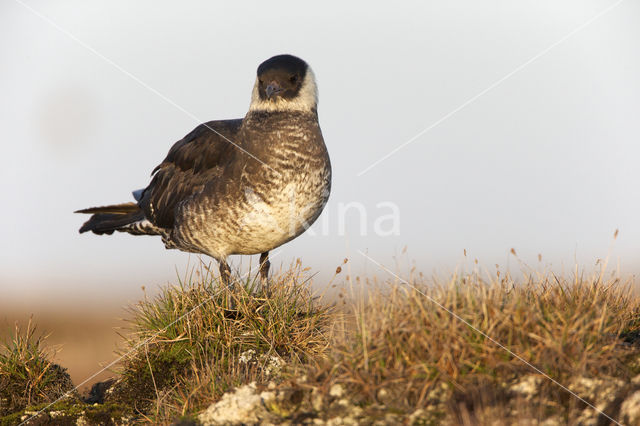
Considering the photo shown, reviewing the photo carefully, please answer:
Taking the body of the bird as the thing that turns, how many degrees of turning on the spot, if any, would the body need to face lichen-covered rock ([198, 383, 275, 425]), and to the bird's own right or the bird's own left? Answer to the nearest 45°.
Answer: approximately 45° to the bird's own right

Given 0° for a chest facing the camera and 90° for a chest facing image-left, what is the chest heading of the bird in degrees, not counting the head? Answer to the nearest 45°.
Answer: approximately 315°
